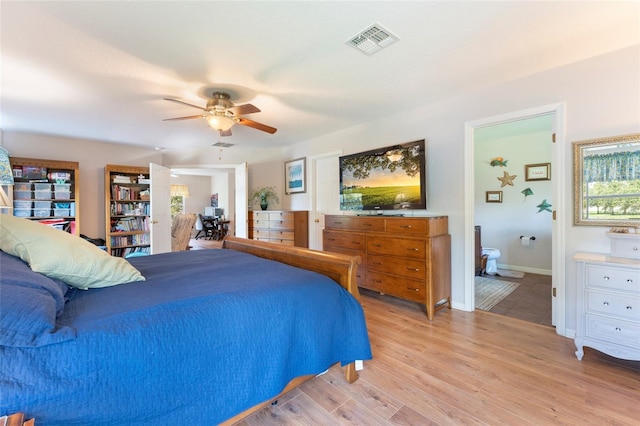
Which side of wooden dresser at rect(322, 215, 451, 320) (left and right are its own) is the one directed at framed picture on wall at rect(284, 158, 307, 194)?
right

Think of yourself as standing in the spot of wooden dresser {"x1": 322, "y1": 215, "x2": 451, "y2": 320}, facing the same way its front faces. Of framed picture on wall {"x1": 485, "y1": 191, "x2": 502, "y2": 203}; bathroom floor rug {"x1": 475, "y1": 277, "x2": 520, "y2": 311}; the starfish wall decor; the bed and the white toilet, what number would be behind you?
4

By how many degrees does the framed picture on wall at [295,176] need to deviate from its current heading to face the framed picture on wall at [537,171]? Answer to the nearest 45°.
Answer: approximately 135° to its left

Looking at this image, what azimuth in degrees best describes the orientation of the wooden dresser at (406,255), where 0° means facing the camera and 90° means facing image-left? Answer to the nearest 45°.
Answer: approximately 45°

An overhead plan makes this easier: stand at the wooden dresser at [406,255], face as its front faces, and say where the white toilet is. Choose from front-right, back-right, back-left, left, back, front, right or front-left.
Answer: back

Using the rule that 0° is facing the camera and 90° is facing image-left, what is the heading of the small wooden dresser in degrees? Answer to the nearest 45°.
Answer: approximately 45°

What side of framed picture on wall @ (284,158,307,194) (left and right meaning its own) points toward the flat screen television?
left
